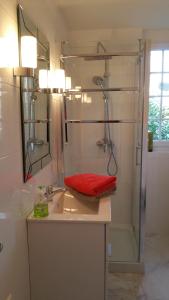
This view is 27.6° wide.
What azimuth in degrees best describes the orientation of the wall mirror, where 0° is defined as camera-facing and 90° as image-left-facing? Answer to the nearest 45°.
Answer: approximately 270°
